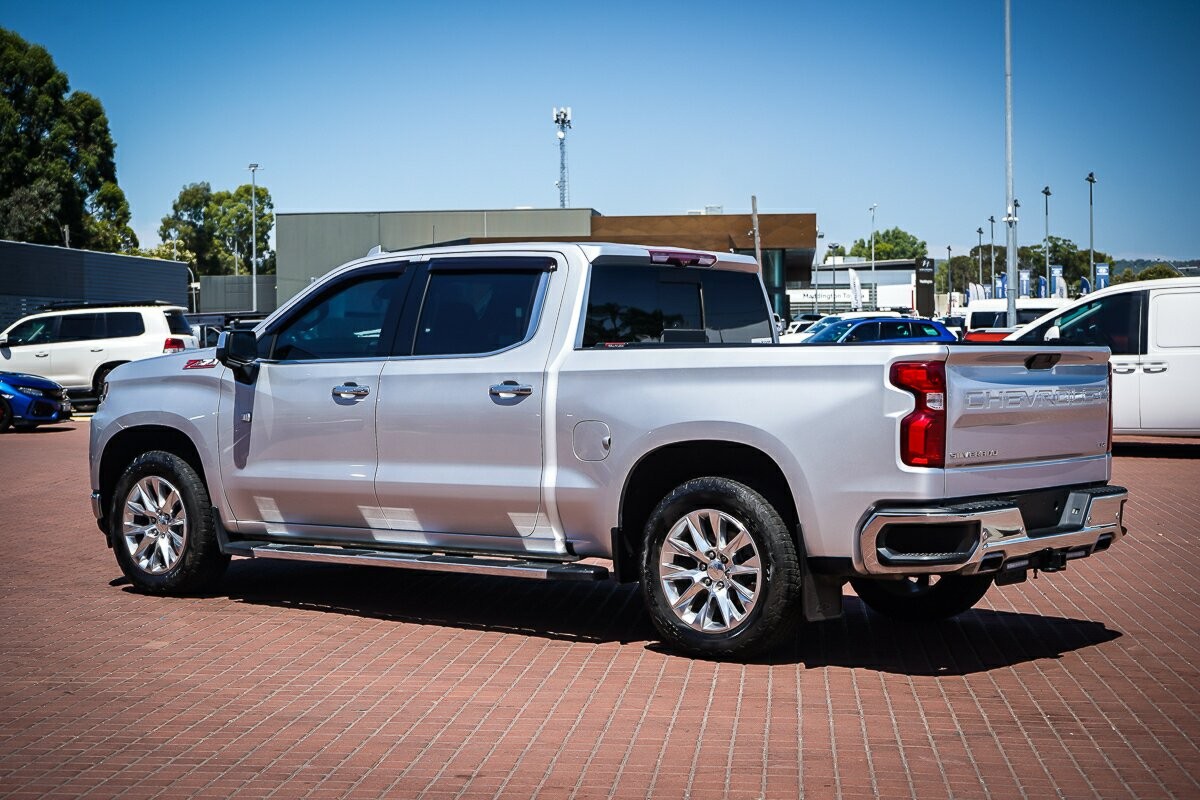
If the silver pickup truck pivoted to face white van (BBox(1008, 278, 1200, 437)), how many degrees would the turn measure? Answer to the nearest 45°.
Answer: approximately 90° to its right

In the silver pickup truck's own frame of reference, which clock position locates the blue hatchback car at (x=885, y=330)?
The blue hatchback car is roughly at 2 o'clock from the silver pickup truck.

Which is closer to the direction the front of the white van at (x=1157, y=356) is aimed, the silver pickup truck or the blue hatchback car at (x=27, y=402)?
the blue hatchback car

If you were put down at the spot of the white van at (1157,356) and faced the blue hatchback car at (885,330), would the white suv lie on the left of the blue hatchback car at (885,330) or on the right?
left

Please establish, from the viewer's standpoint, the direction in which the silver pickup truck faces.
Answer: facing away from the viewer and to the left of the viewer

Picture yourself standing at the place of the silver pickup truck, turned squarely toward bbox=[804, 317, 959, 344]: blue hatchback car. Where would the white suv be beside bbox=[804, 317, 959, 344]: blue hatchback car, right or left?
left

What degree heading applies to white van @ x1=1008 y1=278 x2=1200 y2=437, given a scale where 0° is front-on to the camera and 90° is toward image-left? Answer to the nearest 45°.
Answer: approximately 90°

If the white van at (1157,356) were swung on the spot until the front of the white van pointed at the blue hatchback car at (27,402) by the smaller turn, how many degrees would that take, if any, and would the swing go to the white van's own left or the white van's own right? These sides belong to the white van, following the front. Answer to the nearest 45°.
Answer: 0° — it already faces it
